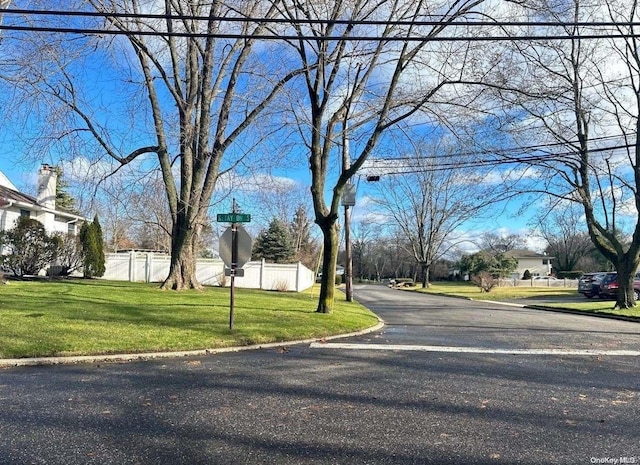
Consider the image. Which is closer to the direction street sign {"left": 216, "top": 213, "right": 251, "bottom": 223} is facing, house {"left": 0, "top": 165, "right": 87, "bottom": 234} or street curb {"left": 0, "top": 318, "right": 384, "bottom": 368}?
the street curb

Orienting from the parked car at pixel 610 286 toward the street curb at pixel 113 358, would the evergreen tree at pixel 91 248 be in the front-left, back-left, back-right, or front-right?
front-right

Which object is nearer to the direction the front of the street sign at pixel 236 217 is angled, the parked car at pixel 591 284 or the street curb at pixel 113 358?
the street curb

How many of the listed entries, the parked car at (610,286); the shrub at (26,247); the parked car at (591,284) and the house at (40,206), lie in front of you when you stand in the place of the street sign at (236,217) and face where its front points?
0

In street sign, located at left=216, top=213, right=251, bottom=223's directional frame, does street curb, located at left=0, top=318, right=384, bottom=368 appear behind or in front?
in front

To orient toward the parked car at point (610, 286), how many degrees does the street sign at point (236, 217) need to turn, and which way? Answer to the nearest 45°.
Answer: approximately 135° to its left

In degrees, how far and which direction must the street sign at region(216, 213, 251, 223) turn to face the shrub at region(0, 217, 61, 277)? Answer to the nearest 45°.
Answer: approximately 135° to its right

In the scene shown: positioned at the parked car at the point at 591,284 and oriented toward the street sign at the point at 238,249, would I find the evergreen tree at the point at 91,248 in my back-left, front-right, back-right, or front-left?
front-right

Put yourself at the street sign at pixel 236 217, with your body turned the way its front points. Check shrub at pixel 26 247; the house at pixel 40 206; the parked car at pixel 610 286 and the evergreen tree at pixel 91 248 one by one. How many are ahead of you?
0

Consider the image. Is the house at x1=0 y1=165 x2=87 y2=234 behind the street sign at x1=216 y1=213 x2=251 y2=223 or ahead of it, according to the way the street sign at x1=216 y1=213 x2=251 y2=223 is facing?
behind

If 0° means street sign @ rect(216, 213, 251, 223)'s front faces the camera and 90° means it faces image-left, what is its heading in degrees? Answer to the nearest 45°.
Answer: approximately 0°

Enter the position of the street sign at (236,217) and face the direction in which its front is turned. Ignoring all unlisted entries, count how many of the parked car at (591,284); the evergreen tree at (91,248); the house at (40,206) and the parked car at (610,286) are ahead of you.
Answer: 0

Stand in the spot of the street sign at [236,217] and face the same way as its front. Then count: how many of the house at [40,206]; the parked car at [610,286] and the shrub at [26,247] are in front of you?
0

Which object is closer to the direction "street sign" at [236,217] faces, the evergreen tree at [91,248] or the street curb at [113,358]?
the street curb
